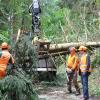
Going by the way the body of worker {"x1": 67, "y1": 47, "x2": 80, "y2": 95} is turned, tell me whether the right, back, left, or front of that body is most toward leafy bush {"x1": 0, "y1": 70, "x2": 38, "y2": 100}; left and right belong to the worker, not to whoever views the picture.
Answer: front

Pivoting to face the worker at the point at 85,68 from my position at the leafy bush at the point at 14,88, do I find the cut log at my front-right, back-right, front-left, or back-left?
front-left

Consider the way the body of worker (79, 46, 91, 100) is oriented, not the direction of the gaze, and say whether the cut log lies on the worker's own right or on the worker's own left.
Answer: on the worker's own right

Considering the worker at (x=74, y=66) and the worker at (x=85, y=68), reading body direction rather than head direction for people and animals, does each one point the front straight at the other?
no

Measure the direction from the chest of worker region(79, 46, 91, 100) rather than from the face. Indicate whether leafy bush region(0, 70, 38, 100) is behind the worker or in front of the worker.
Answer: in front

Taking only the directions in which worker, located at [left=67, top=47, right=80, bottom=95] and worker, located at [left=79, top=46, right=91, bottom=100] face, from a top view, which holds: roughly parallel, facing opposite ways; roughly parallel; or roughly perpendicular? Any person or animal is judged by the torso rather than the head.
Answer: roughly parallel

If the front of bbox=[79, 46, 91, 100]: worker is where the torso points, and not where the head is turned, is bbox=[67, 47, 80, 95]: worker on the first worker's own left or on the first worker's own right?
on the first worker's own right

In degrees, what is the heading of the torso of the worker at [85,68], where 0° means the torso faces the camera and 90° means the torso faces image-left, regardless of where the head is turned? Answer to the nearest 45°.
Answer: approximately 45°

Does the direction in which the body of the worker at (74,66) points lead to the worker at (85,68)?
no

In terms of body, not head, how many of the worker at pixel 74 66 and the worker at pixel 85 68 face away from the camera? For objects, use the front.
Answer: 0

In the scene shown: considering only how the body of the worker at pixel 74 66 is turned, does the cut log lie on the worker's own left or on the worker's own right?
on the worker's own right
